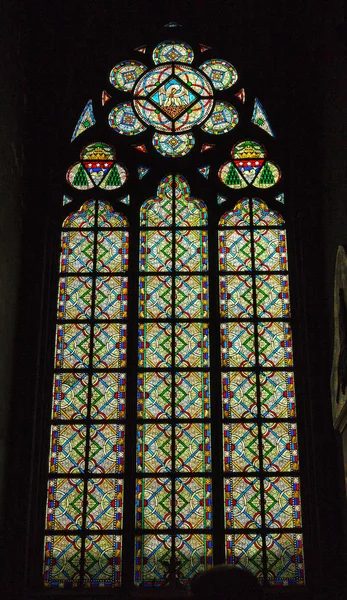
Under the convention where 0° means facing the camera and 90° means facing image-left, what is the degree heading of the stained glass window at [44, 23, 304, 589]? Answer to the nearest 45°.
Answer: approximately 0°
